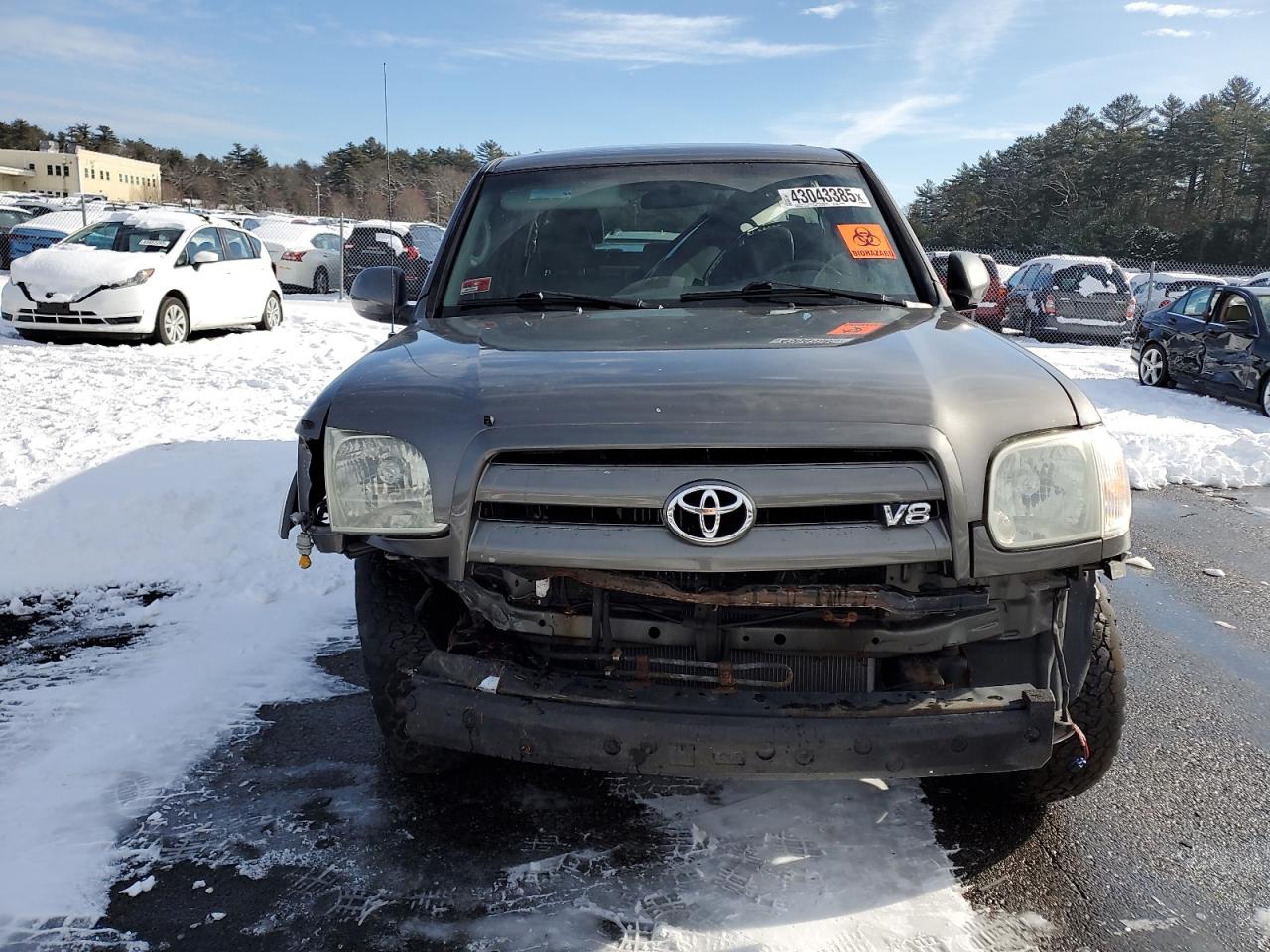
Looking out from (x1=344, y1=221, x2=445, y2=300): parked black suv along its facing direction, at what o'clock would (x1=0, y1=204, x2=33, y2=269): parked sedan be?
(x1=0, y1=204, x2=33, y2=269): parked sedan is roughly at 9 o'clock from (x1=344, y1=221, x2=445, y2=300): parked black suv.

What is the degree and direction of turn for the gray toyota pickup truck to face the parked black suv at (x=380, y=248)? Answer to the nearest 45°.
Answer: approximately 180°

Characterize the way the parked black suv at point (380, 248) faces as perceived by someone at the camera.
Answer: facing away from the viewer and to the right of the viewer

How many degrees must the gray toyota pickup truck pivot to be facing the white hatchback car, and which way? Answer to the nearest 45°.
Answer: approximately 135° to its right

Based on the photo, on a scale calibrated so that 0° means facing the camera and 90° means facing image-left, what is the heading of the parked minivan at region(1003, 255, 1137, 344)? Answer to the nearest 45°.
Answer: approximately 135°

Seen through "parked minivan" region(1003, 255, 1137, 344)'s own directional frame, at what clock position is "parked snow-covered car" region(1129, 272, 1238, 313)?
"parked snow-covered car" region(1129, 272, 1238, 313) is roughly at 2 o'clock from "parked minivan" region(1003, 255, 1137, 344).

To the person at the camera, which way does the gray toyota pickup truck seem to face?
facing the viewer

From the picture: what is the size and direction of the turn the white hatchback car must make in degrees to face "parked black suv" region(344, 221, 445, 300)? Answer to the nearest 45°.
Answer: approximately 180°

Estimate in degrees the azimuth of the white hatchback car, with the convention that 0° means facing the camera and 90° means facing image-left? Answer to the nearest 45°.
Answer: approximately 45°

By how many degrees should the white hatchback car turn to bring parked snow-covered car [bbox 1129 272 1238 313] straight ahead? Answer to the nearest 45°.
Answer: approximately 135° to its left
